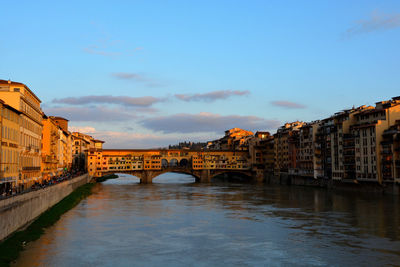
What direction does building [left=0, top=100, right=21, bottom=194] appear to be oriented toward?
to the viewer's right
